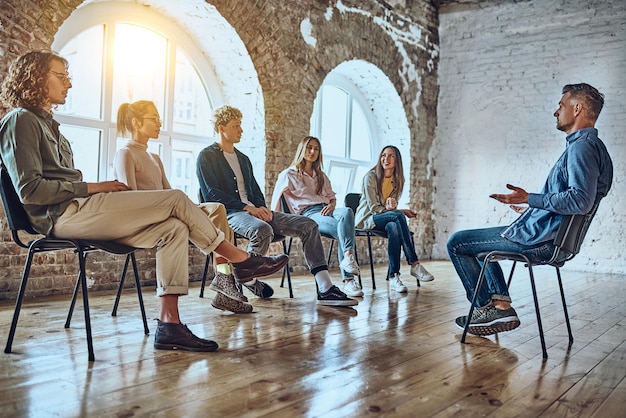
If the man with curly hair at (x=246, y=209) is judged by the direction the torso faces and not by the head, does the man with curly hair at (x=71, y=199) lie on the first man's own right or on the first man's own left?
on the first man's own right

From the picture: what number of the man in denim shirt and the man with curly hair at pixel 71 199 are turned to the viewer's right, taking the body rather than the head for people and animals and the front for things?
1

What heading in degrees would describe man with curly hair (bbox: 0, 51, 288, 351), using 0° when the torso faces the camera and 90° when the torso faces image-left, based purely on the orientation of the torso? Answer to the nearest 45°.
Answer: approximately 270°

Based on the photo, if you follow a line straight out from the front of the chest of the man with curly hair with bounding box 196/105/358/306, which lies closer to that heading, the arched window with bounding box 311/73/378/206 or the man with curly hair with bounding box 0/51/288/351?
the man with curly hair

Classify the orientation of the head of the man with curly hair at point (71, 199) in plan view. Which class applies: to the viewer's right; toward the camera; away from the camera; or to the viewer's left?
to the viewer's right

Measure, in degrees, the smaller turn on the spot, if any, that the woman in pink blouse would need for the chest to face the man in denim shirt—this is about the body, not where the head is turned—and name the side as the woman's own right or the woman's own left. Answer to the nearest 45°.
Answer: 0° — they already face them

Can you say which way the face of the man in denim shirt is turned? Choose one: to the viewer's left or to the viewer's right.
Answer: to the viewer's left

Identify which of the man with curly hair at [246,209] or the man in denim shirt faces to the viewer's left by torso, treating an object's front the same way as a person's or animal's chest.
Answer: the man in denim shirt

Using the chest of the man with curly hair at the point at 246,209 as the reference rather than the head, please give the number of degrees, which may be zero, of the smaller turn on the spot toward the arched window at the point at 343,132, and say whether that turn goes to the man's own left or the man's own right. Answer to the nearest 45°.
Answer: approximately 135° to the man's own left

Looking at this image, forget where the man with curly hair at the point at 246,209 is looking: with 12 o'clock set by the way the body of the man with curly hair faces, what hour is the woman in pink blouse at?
The woman in pink blouse is roughly at 9 o'clock from the man with curly hair.

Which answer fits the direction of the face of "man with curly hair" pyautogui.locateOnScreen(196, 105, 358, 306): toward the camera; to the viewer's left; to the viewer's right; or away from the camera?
to the viewer's right

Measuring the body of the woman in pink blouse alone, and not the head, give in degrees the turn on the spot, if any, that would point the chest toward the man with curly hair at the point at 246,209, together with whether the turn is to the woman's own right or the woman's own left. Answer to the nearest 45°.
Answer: approximately 90° to the woman's own right

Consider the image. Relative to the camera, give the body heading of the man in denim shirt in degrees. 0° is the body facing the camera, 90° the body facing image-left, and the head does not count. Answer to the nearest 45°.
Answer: approximately 90°

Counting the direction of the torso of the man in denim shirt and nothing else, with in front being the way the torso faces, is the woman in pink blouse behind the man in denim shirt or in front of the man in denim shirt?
in front
